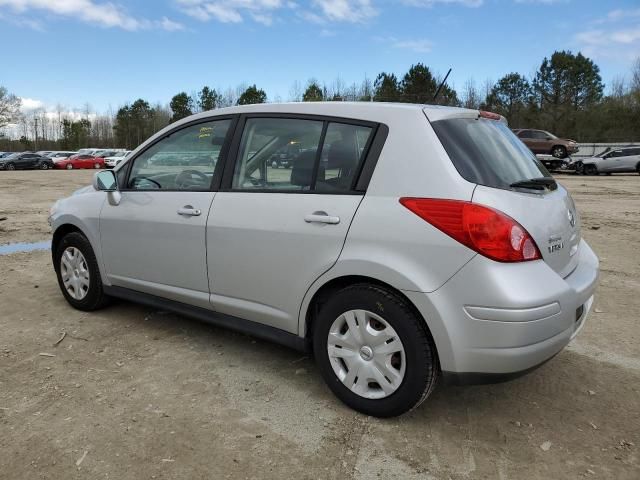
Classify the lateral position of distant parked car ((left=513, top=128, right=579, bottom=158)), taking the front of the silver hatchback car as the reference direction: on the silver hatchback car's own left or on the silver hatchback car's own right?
on the silver hatchback car's own right

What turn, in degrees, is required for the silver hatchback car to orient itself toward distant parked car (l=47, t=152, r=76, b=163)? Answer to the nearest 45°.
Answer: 0° — it already faces it

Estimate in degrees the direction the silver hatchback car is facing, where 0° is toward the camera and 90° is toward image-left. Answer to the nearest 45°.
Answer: approximately 135°

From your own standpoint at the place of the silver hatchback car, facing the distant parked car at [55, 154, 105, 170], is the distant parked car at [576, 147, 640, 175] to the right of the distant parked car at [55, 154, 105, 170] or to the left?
right
